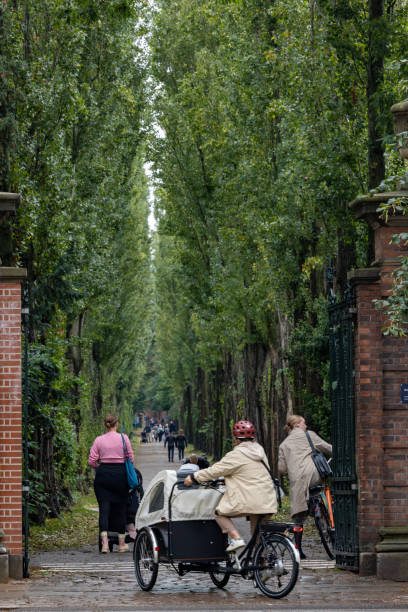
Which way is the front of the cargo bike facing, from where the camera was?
facing away from the viewer and to the left of the viewer

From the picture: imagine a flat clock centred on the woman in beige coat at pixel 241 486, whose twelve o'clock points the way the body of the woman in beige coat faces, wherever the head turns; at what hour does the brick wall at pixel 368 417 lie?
The brick wall is roughly at 3 o'clock from the woman in beige coat.

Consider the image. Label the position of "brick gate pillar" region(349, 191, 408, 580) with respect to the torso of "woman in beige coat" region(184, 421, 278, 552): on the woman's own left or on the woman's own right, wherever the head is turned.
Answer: on the woman's own right

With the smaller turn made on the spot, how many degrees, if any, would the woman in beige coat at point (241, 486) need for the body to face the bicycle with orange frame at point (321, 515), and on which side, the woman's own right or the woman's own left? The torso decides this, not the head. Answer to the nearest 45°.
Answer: approximately 45° to the woman's own right

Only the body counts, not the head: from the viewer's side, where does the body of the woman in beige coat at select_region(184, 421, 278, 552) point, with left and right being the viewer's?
facing away from the viewer and to the left of the viewer

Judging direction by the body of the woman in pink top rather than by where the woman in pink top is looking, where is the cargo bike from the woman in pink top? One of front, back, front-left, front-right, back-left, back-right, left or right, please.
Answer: back

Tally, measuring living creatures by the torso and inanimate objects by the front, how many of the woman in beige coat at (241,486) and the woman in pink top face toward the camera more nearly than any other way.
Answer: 0

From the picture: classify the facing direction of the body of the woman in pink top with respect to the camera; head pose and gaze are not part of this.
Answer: away from the camera

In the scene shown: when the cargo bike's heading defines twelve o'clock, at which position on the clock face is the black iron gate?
The black iron gate is roughly at 3 o'clock from the cargo bike.

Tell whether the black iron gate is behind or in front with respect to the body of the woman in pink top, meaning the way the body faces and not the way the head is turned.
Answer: behind
